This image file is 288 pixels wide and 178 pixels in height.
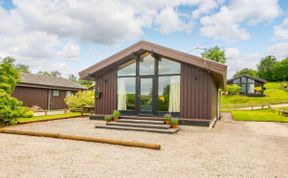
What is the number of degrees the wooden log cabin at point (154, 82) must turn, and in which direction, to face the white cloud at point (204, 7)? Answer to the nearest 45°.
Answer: approximately 135° to its left

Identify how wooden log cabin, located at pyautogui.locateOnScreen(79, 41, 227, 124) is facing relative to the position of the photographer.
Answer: facing the viewer

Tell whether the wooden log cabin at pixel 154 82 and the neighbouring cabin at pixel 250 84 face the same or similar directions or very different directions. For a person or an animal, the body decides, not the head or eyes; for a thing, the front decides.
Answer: same or similar directions

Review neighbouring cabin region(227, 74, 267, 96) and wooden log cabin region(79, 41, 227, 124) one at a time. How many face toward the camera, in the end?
2

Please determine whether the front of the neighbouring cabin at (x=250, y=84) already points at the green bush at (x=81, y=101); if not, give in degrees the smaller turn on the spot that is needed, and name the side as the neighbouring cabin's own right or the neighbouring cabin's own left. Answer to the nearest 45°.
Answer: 0° — it already faces it

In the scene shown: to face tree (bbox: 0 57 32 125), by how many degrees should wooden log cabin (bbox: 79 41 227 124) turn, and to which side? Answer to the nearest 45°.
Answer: approximately 90° to its right
